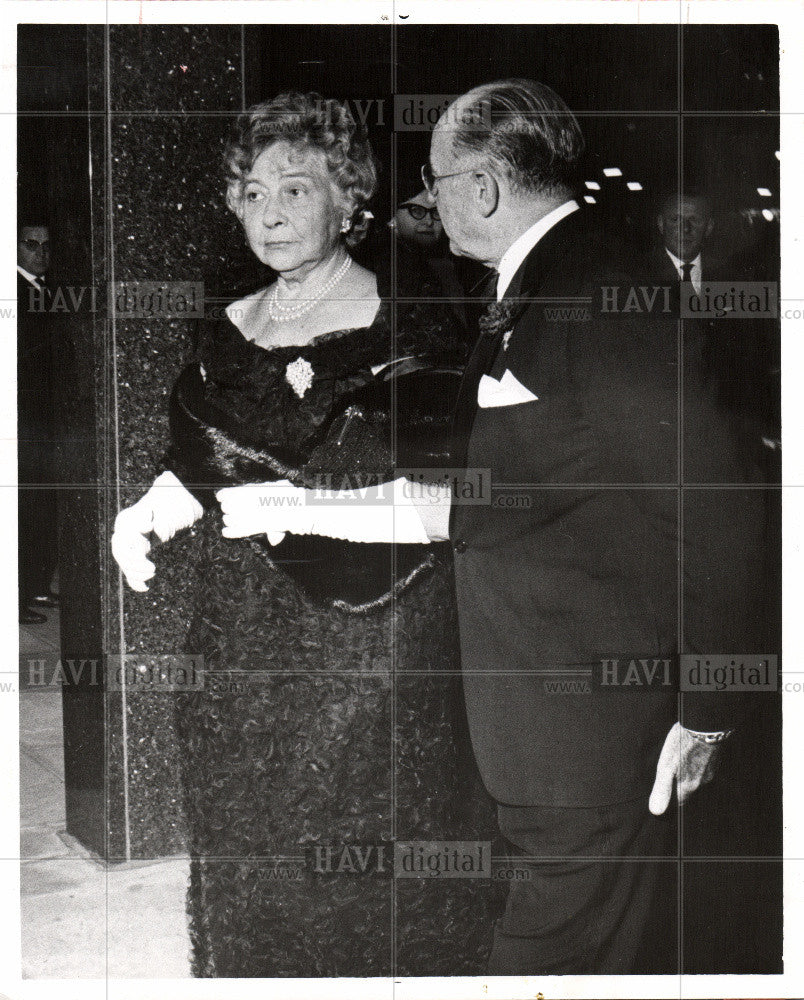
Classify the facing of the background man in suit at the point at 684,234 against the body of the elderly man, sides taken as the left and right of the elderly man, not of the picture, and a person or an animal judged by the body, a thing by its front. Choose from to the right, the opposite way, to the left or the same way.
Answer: to the left

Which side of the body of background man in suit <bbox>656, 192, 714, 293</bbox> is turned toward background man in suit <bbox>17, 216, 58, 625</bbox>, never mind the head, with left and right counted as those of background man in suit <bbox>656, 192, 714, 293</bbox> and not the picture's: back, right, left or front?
right

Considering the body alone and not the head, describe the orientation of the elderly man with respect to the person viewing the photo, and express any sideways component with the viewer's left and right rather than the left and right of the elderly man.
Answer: facing to the left of the viewer

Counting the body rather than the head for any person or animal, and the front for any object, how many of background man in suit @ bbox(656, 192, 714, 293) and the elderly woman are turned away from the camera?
0

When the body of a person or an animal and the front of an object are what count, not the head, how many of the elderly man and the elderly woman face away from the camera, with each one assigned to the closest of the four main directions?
0

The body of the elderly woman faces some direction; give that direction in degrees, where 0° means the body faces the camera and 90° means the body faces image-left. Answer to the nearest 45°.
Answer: approximately 45°

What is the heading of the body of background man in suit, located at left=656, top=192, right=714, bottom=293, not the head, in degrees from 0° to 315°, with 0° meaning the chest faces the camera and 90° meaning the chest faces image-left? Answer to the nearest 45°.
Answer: approximately 0°
